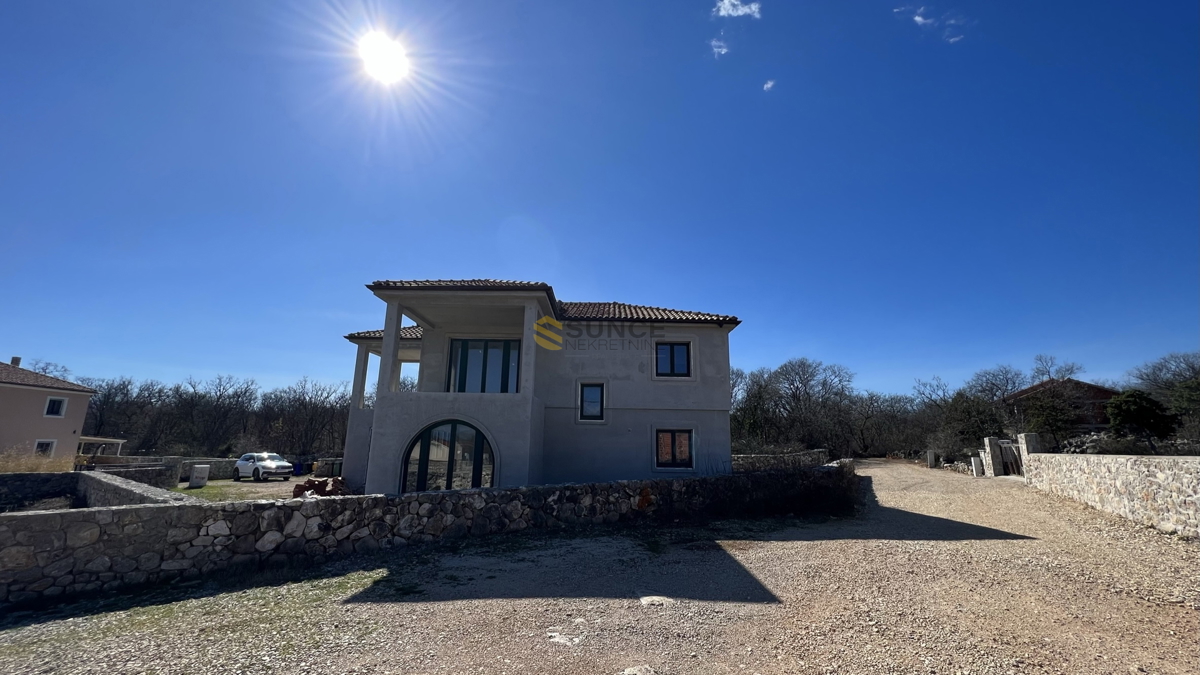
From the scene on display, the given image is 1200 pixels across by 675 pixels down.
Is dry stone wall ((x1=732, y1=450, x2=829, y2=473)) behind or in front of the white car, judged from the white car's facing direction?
in front

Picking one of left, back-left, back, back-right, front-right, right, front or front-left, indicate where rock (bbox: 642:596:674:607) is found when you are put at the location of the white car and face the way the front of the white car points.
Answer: front-right

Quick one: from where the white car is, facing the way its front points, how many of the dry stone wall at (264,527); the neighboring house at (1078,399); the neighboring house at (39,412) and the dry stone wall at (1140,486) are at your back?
1

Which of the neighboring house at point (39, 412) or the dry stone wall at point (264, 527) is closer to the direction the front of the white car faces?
the dry stone wall

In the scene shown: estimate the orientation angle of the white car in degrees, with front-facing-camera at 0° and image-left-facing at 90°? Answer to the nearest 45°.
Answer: approximately 315°

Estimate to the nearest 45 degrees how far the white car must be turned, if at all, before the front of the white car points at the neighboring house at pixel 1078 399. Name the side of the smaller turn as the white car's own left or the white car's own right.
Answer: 0° — it already faces it

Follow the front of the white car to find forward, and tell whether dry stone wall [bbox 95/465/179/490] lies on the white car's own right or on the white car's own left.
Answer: on the white car's own right

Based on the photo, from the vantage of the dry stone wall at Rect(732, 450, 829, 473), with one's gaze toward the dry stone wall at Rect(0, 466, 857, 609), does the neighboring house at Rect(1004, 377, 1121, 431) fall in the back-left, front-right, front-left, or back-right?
back-left

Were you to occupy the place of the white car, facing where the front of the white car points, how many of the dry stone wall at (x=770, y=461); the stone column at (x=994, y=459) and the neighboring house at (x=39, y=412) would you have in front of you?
2

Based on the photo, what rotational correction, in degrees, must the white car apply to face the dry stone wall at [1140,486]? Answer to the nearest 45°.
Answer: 0° — it already faces it

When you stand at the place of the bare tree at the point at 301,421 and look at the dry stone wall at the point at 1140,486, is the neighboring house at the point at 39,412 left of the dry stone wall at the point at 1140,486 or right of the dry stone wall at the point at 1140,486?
right

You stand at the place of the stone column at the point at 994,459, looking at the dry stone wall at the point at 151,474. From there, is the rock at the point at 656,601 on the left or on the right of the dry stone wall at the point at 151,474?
left

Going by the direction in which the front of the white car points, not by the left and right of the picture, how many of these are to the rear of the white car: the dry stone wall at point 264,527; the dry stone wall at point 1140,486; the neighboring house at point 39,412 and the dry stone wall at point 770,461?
1

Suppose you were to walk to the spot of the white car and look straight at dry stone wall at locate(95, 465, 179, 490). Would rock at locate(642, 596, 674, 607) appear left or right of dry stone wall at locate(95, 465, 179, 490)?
left

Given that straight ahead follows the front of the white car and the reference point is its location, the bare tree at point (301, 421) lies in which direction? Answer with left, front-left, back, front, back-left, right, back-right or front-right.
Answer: back-left

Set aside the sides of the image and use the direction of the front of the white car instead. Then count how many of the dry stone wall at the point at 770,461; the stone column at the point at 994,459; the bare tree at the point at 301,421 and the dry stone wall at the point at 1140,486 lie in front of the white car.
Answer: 3

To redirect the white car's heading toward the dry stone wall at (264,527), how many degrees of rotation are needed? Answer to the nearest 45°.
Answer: approximately 45° to its right

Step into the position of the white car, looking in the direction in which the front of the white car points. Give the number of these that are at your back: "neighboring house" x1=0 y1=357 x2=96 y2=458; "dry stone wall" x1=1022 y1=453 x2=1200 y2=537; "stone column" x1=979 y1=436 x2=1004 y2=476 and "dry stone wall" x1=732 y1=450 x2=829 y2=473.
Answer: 1

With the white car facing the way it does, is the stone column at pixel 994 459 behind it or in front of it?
in front
